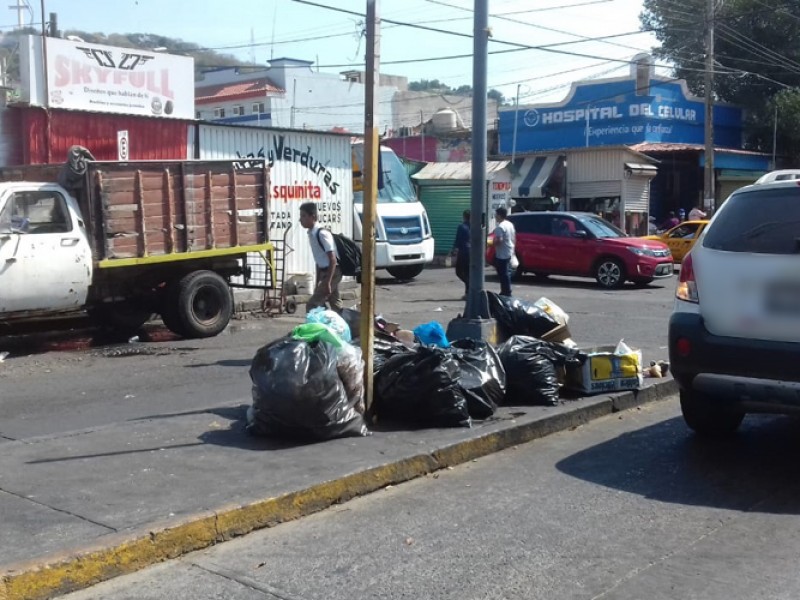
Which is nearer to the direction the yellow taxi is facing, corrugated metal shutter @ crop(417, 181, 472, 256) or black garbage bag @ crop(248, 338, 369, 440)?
the corrugated metal shutter

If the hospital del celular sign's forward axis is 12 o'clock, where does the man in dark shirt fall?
The man in dark shirt is roughly at 12 o'clock from the hospital del celular sign.

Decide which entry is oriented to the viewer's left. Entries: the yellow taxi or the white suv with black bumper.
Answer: the yellow taxi

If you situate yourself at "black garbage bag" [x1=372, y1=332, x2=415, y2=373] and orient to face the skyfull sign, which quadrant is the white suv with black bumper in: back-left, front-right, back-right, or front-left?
back-right

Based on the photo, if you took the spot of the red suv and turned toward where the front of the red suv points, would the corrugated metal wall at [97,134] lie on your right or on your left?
on your right

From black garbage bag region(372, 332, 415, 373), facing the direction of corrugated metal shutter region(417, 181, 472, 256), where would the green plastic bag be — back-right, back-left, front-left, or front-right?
back-left

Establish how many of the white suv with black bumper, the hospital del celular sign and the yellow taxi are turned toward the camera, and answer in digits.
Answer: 1

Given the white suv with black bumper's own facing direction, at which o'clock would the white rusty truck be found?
The white rusty truck is roughly at 10 o'clock from the white suv with black bumper.

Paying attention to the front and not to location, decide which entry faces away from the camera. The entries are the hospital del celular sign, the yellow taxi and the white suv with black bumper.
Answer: the white suv with black bumper

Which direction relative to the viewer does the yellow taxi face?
to the viewer's left

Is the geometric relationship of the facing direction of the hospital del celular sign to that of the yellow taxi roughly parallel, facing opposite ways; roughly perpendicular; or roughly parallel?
roughly perpendicular

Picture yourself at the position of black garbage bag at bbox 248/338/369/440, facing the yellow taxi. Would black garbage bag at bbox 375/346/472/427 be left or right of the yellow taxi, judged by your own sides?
right

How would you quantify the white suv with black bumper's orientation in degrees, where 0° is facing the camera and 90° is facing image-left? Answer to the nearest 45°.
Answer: approximately 180°

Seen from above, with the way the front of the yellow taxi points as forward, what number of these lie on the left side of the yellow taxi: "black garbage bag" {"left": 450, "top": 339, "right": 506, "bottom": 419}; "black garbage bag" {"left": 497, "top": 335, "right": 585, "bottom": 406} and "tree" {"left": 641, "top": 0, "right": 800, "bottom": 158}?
2

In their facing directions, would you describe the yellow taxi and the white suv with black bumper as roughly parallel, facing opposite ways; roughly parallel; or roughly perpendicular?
roughly perpendicular
